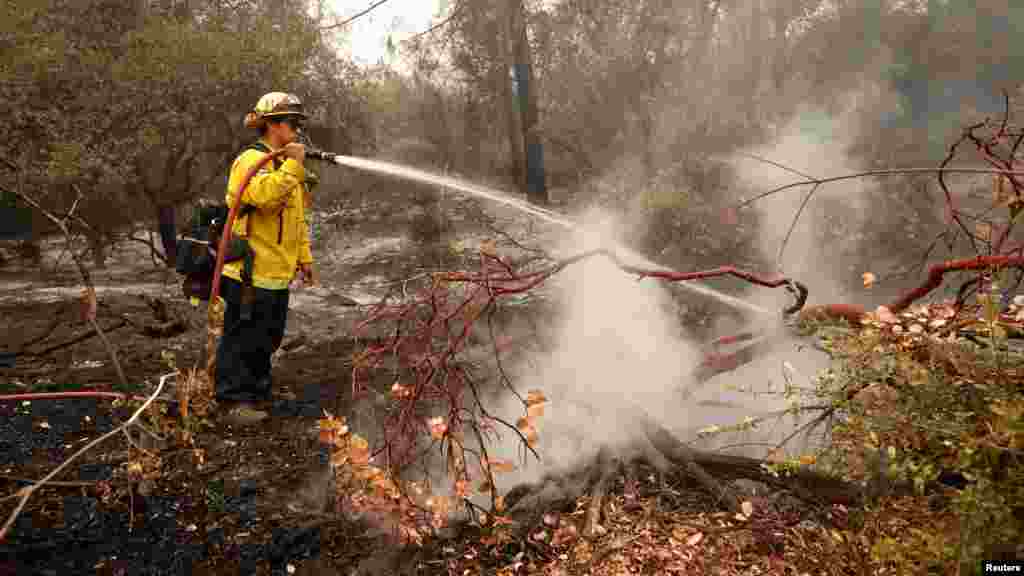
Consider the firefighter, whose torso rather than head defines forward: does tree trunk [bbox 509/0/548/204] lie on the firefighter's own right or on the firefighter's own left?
on the firefighter's own left

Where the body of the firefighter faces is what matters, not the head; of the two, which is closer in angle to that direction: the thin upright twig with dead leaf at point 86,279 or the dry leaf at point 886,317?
the dry leaf

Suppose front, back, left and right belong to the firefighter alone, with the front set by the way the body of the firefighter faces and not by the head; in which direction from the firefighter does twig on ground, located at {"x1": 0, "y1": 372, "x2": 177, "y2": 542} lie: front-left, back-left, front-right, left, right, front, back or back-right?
right

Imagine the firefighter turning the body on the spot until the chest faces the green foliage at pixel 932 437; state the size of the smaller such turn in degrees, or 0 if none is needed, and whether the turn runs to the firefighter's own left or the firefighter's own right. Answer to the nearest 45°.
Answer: approximately 45° to the firefighter's own right

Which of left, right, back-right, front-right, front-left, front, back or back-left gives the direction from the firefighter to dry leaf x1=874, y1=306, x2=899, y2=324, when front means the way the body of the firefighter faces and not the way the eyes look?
front-right

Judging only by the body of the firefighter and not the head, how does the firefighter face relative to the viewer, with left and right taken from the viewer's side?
facing to the right of the viewer
